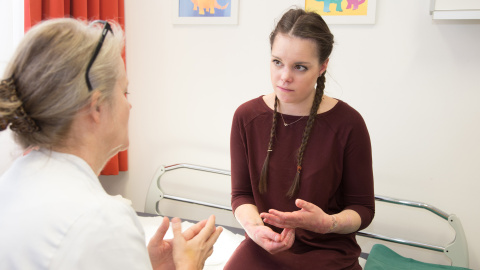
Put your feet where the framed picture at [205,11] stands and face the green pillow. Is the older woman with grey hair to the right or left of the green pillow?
right

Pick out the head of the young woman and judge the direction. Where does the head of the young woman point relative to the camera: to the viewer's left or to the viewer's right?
to the viewer's left

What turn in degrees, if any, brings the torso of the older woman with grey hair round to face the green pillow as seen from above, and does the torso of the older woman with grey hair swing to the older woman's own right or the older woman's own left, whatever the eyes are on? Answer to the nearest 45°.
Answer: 0° — they already face it

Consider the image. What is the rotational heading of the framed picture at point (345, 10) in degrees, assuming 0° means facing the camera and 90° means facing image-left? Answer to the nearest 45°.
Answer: approximately 0°

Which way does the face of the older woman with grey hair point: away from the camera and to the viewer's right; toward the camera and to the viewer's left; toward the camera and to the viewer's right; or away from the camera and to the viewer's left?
away from the camera and to the viewer's right

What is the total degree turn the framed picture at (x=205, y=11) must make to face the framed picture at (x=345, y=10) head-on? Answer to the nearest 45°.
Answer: approximately 45° to its left

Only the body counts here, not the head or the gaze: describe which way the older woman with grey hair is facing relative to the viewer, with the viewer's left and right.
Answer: facing away from the viewer and to the right of the viewer

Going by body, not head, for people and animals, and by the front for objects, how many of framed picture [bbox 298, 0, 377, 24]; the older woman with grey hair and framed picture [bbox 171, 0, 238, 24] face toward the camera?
2
